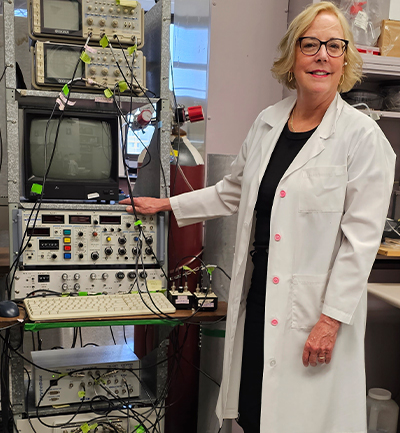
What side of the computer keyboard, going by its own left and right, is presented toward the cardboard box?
left

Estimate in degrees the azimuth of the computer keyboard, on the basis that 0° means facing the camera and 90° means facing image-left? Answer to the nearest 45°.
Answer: approximately 0°

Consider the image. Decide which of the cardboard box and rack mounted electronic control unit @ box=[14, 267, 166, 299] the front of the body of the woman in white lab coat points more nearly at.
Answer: the rack mounted electronic control unit

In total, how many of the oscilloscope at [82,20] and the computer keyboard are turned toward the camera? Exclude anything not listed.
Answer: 2

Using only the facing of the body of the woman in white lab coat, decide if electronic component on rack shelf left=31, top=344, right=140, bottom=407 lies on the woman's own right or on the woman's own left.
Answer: on the woman's own right

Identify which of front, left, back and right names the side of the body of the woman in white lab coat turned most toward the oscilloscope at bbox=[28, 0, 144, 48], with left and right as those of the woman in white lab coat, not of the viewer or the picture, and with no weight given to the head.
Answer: right

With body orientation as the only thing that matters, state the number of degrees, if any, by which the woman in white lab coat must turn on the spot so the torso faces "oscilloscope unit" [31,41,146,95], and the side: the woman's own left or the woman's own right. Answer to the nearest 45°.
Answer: approximately 45° to the woman's own right

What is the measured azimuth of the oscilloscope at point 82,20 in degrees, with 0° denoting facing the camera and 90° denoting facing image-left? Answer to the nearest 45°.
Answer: approximately 0°
